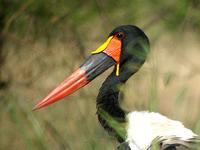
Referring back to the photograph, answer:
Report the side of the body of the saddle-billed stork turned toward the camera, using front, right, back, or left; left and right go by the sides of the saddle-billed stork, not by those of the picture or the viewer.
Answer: left
